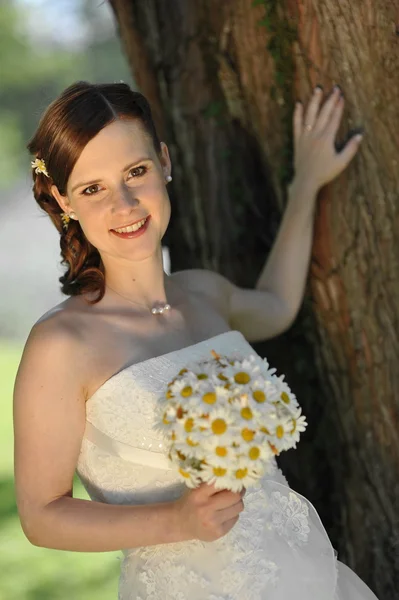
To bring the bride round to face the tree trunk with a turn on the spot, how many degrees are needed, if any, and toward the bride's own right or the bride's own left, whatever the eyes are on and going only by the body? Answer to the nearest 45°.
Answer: approximately 90° to the bride's own left

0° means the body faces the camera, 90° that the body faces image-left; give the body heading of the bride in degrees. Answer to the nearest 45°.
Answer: approximately 315°
